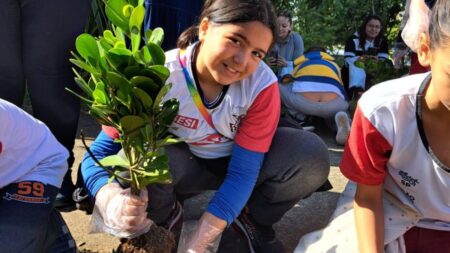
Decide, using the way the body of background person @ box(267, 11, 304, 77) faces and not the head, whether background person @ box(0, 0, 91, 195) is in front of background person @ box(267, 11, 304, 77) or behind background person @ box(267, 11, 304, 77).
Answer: in front

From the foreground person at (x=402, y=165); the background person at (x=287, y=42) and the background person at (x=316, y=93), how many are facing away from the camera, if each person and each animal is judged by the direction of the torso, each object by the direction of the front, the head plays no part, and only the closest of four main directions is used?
1

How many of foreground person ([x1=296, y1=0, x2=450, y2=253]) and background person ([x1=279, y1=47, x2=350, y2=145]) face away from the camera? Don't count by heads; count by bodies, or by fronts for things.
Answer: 1

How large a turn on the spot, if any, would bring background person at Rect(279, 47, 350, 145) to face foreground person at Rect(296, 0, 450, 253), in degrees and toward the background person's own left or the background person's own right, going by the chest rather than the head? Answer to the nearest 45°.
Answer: approximately 180°

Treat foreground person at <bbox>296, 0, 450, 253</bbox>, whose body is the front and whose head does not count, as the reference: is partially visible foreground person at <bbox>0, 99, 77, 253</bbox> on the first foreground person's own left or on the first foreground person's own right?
on the first foreground person's own right

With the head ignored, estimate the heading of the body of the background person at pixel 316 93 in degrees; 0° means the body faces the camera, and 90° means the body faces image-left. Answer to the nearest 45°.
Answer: approximately 180°

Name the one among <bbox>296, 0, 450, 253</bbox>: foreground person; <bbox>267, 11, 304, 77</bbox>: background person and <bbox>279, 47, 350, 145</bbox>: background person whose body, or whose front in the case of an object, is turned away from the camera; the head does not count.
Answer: <bbox>279, 47, 350, 145</bbox>: background person

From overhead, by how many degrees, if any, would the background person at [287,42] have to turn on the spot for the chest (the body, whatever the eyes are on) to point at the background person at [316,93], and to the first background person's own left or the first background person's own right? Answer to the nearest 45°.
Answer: approximately 45° to the first background person's own left

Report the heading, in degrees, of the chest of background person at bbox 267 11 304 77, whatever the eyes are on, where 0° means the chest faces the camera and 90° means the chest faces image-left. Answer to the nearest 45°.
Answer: approximately 45°

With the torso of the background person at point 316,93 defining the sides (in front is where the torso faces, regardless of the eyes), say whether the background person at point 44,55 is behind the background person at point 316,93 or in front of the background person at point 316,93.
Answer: behind

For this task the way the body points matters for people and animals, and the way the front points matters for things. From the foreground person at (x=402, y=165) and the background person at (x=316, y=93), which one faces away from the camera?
the background person at (x=316, y=93)

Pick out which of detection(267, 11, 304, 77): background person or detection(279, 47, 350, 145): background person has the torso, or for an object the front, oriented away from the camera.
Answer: detection(279, 47, 350, 145): background person

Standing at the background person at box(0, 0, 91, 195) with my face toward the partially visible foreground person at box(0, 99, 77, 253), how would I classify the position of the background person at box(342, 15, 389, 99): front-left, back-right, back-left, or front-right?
back-left
